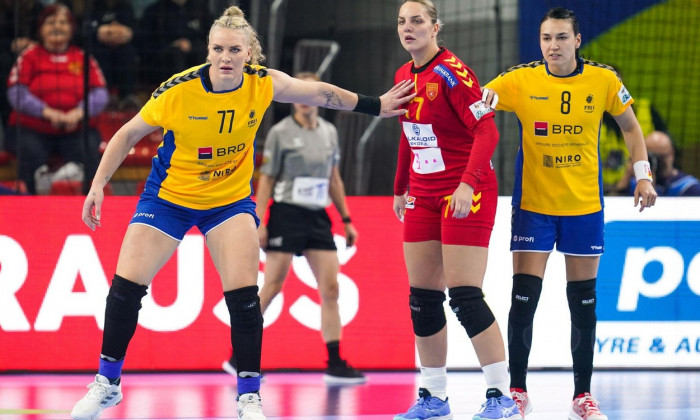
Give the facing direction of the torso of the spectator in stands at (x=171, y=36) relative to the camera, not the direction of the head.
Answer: toward the camera

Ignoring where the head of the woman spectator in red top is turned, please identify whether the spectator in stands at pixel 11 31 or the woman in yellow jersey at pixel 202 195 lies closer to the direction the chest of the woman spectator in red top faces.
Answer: the woman in yellow jersey

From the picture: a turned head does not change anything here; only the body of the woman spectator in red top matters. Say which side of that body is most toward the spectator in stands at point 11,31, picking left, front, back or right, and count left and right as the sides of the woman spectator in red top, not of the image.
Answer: back

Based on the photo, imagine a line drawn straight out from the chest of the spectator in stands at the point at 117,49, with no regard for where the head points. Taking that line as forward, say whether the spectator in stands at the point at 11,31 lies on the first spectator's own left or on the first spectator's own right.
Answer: on the first spectator's own right

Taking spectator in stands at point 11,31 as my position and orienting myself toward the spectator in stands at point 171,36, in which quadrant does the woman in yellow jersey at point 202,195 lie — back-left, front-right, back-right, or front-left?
front-right

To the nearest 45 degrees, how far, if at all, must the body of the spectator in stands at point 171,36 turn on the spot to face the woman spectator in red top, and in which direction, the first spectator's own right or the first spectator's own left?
approximately 45° to the first spectator's own right

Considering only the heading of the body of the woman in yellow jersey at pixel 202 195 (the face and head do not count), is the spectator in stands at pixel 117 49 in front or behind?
behind

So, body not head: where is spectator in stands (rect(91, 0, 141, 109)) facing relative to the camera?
toward the camera

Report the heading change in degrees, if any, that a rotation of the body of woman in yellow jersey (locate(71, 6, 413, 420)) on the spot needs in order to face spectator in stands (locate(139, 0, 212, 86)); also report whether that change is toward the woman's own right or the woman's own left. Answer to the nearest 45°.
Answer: approximately 180°

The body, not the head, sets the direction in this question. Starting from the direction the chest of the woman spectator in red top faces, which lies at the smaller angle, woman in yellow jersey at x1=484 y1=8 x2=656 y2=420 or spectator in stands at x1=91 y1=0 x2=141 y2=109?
the woman in yellow jersey

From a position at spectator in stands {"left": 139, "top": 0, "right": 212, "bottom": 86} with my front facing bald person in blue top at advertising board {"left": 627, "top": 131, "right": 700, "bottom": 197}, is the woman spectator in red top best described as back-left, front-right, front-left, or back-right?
back-right

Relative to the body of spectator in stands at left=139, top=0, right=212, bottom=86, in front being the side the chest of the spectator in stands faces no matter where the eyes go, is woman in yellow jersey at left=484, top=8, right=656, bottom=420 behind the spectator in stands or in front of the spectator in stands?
in front

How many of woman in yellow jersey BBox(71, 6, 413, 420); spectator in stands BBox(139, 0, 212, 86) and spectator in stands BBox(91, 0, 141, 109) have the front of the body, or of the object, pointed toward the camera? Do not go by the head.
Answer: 3

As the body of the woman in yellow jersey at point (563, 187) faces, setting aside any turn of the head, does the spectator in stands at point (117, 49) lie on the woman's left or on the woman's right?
on the woman's right
